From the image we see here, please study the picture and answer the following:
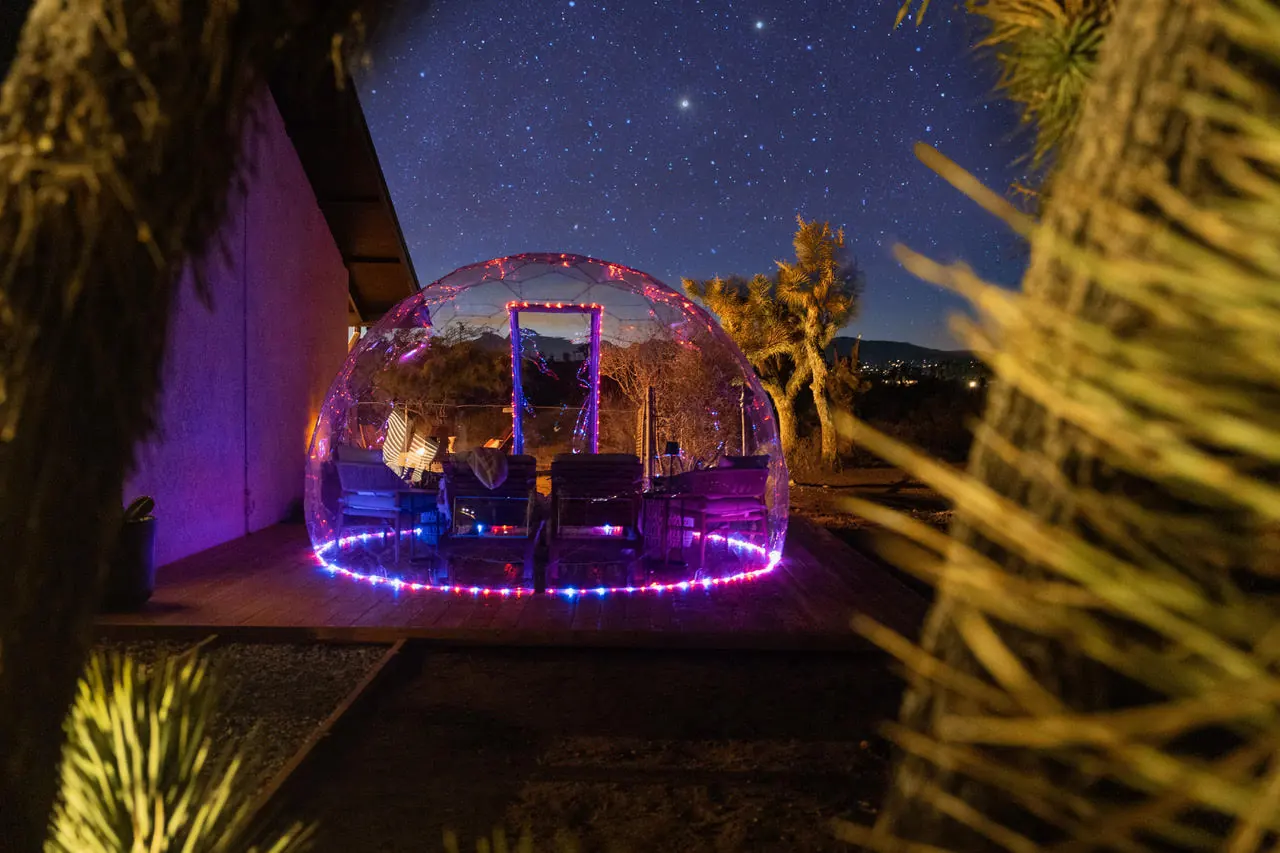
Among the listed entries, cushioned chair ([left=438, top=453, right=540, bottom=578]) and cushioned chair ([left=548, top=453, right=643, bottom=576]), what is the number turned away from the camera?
2

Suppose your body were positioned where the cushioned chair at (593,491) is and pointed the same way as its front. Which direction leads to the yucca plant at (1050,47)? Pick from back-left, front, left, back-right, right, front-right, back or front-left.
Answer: back

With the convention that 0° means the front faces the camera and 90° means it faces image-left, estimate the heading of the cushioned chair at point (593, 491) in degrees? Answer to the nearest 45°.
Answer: approximately 180°

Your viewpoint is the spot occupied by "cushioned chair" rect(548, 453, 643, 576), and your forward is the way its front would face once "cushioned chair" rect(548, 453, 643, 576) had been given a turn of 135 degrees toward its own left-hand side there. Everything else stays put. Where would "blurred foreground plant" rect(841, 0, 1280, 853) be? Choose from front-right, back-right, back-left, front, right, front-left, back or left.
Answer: front-left

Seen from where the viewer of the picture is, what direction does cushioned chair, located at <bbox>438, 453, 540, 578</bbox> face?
facing away from the viewer

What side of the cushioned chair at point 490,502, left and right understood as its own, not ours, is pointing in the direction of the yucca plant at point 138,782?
back

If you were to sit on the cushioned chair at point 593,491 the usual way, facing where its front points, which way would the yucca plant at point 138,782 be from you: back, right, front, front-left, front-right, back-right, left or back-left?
back

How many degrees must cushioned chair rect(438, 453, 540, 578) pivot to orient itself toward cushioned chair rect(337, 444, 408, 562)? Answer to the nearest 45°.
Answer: approximately 90° to its left

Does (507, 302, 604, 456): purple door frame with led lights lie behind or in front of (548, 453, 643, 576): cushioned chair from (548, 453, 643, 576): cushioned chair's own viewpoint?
in front

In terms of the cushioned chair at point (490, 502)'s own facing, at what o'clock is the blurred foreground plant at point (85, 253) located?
The blurred foreground plant is roughly at 6 o'clock from the cushioned chair.
